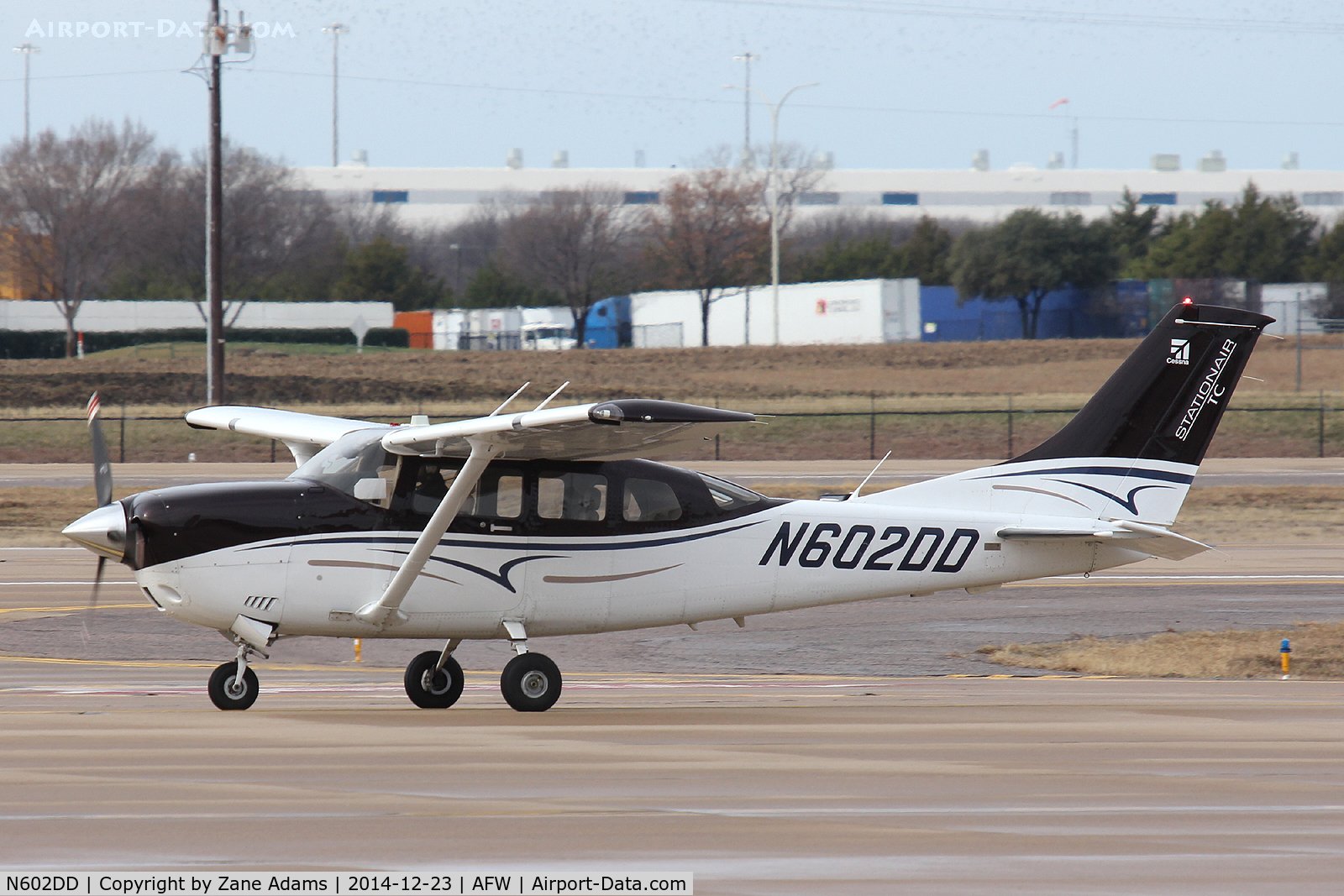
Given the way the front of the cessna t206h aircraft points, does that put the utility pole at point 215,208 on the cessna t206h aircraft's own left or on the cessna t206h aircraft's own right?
on the cessna t206h aircraft's own right

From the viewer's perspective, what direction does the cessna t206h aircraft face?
to the viewer's left
